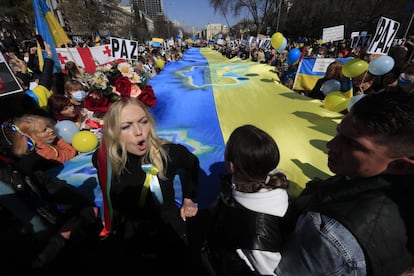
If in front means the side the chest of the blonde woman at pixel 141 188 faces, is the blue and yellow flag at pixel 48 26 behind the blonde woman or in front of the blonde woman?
behind

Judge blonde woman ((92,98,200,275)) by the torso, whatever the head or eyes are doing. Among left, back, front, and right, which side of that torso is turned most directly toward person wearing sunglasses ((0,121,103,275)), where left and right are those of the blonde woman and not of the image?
right

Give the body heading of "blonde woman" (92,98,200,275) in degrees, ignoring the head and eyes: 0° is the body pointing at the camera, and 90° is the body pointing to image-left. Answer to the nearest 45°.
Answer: approximately 0°

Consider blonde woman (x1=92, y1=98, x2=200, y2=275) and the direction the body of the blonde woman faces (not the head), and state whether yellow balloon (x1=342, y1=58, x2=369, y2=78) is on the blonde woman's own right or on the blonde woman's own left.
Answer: on the blonde woman's own left

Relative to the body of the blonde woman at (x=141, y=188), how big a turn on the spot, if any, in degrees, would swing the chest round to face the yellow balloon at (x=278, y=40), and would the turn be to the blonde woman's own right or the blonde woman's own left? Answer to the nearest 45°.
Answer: approximately 135° to the blonde woman's own left

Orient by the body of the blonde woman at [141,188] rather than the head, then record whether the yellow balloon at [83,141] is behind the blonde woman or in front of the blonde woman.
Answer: behind

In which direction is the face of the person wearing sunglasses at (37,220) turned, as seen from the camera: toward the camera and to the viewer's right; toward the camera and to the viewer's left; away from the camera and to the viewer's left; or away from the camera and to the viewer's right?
toward the camera and to the viewer's right
